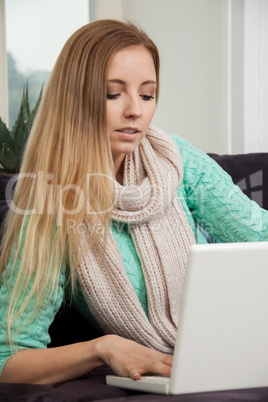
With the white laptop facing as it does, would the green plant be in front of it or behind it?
in front

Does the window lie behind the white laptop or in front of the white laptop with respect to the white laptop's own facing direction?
in front

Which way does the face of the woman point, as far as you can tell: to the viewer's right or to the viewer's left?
to the viewer's right

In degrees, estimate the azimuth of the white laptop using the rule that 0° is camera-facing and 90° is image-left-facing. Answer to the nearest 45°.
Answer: approximately 135°
